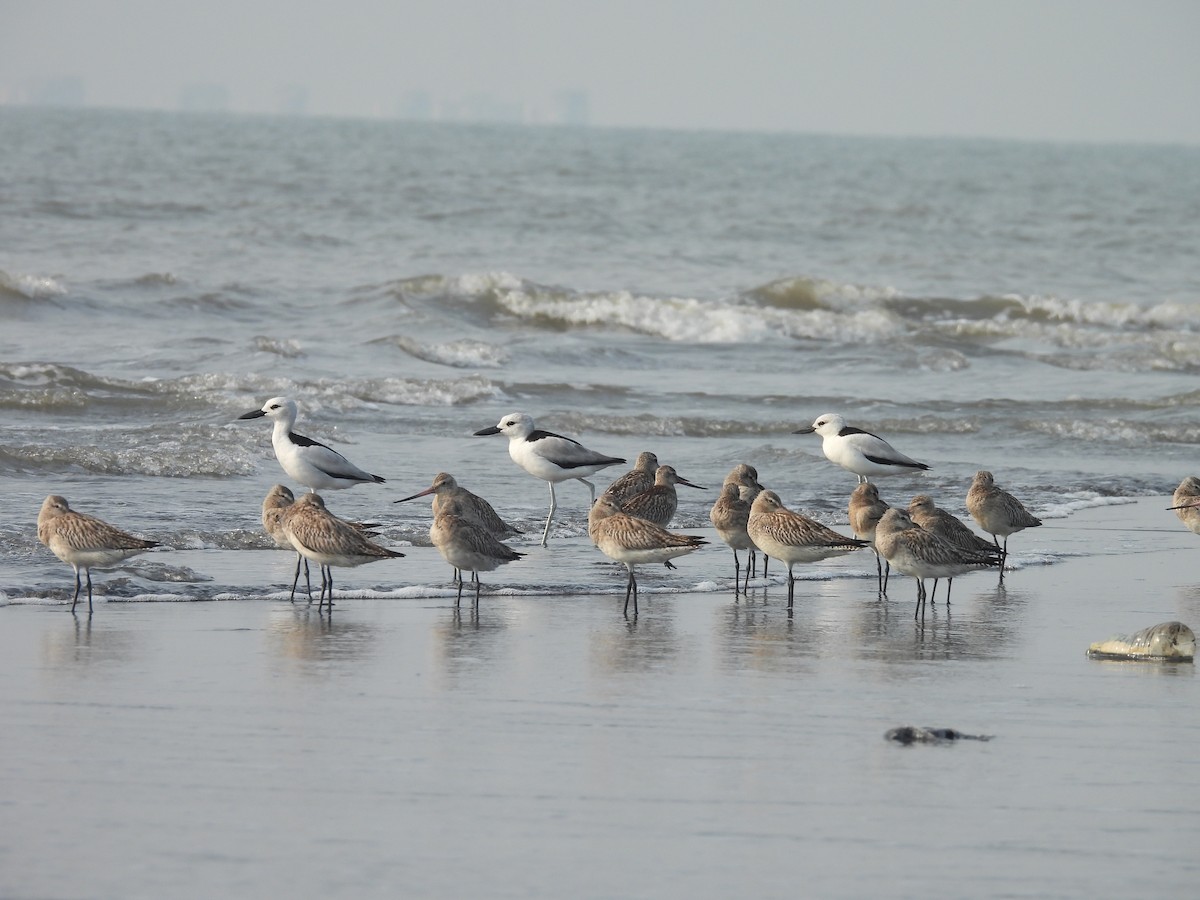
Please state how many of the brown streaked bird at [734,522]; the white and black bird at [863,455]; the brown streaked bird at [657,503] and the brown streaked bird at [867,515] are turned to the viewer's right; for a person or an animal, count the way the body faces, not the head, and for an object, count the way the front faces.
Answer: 1

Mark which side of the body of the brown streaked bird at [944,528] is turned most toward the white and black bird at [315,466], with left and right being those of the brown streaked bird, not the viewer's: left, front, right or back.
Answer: front

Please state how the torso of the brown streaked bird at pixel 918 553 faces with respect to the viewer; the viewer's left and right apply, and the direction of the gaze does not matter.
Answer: facing to the left of the viewer

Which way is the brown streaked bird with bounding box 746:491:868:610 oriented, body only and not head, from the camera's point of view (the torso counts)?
to the viewer's left

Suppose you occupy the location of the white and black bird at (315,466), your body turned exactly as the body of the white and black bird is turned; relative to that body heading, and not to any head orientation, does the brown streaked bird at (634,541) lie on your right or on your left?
on your left

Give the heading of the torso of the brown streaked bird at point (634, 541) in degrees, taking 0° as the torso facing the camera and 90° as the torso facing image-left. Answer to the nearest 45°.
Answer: approximately 90°

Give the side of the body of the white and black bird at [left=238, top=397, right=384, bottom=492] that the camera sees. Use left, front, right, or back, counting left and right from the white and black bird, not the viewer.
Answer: left

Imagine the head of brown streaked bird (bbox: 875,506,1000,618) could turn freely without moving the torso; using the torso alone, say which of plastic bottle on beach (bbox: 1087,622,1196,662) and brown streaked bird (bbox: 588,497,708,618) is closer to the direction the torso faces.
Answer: the brown streaked bird

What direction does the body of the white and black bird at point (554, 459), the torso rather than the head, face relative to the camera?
to the viewer's left

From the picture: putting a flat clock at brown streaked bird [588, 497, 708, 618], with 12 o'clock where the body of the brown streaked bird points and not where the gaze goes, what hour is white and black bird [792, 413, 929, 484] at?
The white and black bird is roughly at 4 o'clock from the brown streaked bird.

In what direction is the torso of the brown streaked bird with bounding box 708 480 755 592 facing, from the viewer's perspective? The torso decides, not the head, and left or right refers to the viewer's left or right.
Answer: facing the viewer and to the left of the viewer

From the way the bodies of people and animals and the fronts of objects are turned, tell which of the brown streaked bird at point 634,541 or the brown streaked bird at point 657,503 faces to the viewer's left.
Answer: the brown streaked bird at point 634,541

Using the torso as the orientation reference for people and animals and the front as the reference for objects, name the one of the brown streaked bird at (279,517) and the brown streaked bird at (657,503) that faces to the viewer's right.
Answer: the brown streaked bird at (657,503)

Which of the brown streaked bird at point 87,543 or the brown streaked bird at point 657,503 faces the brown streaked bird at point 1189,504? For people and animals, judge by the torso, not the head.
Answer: the brown streaked bird at point 657,503

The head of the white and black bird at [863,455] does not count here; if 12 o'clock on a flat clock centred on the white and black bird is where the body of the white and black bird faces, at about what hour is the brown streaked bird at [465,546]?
The brown streaked bird is roughly at 10 o'clock from the white and black bird.

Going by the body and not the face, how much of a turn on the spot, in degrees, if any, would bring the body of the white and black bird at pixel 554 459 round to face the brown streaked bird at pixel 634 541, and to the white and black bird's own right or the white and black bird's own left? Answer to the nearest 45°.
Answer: approximately 90° to the white and black bird's own left

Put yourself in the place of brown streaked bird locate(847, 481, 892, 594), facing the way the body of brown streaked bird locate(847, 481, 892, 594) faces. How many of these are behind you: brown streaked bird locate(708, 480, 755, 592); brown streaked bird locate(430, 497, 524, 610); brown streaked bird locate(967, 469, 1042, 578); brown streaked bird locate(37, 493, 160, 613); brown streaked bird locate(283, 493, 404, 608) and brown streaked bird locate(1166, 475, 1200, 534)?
2

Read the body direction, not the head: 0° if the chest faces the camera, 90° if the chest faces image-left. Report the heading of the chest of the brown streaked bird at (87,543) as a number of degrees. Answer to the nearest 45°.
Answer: approximately 90°

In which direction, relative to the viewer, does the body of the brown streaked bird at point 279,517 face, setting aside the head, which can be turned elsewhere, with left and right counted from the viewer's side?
facing to the left of the viewer

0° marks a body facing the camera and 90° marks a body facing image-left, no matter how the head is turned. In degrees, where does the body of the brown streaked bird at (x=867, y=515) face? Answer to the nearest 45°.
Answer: approximately 45°
